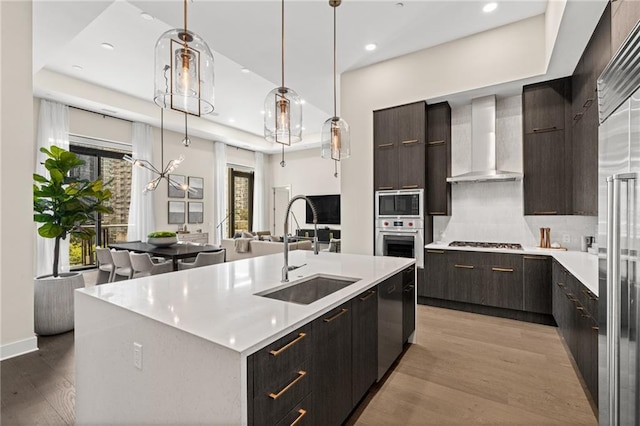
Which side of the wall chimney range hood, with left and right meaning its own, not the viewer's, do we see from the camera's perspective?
front

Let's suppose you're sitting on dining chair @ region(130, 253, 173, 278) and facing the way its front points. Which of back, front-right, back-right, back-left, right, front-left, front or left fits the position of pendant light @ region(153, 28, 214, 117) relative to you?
back-right

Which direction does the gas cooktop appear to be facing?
toward the camera

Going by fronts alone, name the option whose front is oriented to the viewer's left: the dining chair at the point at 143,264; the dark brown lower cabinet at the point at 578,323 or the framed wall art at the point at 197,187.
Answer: the dark brown lower cabinet

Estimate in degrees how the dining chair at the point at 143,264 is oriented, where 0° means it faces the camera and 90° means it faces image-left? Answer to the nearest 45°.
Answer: approximately 225°

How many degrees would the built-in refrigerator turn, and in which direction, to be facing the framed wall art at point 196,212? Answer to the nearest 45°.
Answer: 0° — it already faces it

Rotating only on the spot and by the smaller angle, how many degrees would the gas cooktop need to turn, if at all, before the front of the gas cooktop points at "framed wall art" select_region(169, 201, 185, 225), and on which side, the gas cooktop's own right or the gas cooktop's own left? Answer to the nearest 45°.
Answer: approximately 90° to the gas cooktop's own right

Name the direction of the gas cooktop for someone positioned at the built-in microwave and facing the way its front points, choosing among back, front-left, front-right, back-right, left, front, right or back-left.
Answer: left

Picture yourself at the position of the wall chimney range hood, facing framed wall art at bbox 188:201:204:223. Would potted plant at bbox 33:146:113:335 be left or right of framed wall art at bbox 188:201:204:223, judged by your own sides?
left

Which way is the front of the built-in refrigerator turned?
to the viewer's left

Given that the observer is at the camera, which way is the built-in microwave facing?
facing the viewer

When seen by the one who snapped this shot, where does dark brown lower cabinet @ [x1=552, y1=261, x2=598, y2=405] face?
facing to the left of the viewer

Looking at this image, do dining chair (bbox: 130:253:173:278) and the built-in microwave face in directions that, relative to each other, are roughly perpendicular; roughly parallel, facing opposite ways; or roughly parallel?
roughly parallel, facing opposite ways

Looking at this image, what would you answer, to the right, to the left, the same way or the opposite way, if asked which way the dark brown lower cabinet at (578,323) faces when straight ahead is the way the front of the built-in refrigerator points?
the same way

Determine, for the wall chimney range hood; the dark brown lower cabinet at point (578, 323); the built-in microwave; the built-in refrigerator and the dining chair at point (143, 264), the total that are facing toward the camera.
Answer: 2
